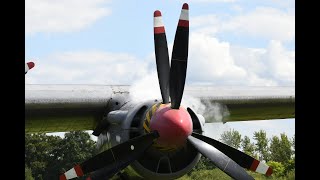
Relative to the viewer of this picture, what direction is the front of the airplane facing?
facing the viewer and to the right of the viewer
